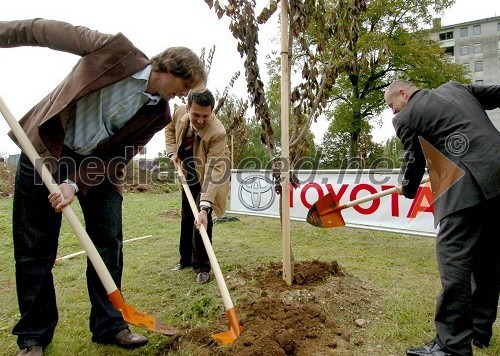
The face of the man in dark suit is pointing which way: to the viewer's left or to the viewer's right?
to the viewer's left

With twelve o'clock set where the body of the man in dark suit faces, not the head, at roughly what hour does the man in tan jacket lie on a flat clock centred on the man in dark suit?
The man in tan jacket is roughly at 11 o'clock from the man in dark suit.

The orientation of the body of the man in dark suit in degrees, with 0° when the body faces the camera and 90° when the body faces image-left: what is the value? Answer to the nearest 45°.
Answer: approximately 135°

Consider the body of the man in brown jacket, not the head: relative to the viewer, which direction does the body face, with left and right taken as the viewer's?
facing the viewer and to the right of the viewer

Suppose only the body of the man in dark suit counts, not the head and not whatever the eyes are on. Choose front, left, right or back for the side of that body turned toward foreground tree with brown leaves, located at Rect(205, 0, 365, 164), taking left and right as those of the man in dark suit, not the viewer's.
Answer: front

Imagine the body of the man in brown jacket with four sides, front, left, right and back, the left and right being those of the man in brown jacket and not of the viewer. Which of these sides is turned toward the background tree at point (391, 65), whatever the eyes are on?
left

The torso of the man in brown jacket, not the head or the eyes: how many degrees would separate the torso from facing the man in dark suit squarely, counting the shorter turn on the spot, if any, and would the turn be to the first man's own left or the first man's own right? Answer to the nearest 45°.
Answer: approximately 45° to the first man's own left

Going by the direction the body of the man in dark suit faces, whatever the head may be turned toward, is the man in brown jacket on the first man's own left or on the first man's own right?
on the first man's own left

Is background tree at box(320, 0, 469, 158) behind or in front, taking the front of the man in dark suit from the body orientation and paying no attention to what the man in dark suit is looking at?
in front

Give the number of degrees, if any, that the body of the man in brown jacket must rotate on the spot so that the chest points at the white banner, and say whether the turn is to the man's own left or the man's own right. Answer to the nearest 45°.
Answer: approximately 90° to the man's own left

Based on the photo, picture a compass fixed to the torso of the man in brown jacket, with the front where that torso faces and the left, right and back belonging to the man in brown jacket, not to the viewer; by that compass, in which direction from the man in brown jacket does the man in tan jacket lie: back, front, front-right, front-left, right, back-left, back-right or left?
left

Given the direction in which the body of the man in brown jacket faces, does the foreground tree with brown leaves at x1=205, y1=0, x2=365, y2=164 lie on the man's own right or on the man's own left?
on the man's own left
